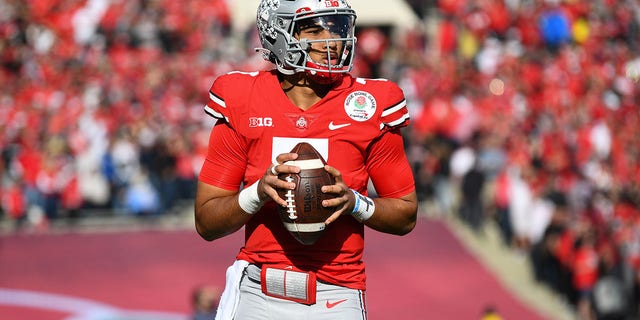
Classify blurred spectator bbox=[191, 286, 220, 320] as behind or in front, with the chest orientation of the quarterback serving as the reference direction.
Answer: behind

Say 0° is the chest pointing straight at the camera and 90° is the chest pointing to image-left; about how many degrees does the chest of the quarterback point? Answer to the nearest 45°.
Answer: approximately 0°
